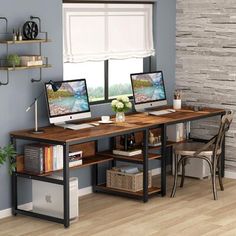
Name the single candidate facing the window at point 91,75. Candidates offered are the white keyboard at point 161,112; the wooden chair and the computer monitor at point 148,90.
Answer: the wooden chair

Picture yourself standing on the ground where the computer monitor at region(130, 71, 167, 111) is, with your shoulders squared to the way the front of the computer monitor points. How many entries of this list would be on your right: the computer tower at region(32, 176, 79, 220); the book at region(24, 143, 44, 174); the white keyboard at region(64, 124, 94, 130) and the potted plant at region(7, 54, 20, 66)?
4

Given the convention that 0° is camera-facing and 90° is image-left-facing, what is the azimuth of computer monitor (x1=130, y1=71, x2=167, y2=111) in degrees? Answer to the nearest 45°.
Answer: approximately 315°

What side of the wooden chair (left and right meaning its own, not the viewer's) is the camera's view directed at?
left

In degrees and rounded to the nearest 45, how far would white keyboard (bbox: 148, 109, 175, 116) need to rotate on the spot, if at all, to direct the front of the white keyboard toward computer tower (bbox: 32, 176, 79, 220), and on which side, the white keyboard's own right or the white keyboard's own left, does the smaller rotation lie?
approximately 90° to the white keyboard's own right
